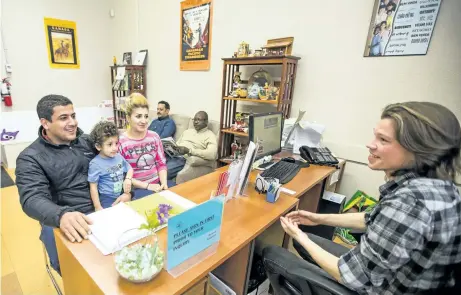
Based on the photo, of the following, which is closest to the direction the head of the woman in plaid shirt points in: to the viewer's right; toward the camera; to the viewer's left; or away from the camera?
to the viewer's left

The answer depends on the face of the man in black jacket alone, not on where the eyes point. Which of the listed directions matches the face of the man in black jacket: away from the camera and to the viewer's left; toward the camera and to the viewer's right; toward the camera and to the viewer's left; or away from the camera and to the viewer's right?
toward the camera and to the viewer's right

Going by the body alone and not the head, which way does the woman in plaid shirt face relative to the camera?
to the viewer's left

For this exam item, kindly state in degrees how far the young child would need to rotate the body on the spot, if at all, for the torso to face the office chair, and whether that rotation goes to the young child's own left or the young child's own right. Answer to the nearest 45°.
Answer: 0° — they already face it

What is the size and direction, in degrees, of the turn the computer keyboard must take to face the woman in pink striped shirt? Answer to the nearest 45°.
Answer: approximately 135° to its right

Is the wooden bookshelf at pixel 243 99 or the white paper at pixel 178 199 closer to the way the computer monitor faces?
the white paper

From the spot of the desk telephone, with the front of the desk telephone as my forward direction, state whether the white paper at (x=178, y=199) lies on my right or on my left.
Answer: on my right
